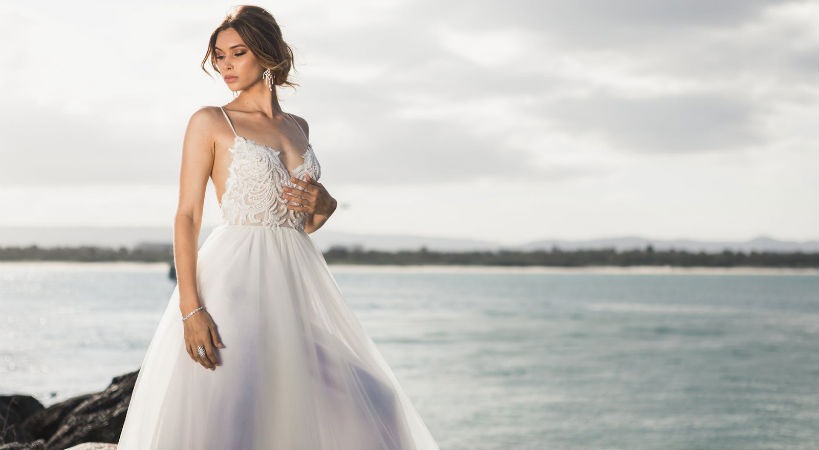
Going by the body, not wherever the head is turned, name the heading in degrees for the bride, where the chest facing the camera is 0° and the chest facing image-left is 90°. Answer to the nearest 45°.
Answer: approximately 315°

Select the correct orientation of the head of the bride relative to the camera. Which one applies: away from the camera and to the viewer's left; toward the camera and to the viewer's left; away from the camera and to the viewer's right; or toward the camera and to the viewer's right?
toward the camera and to the viewer's left

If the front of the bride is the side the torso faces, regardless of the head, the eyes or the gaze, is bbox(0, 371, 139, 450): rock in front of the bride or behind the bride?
behind
